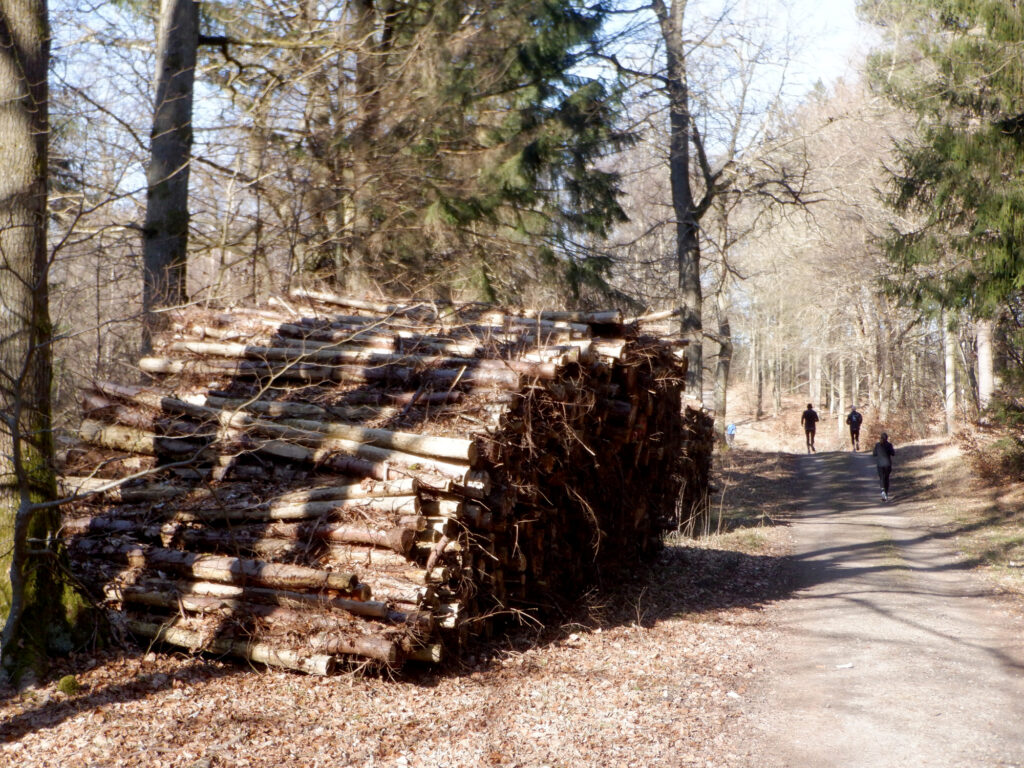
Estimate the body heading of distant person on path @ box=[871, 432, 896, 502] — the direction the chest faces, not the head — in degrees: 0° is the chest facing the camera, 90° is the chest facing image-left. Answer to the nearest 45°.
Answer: approximately 180°

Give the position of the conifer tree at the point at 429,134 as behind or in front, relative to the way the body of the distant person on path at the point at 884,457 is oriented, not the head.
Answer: behind
